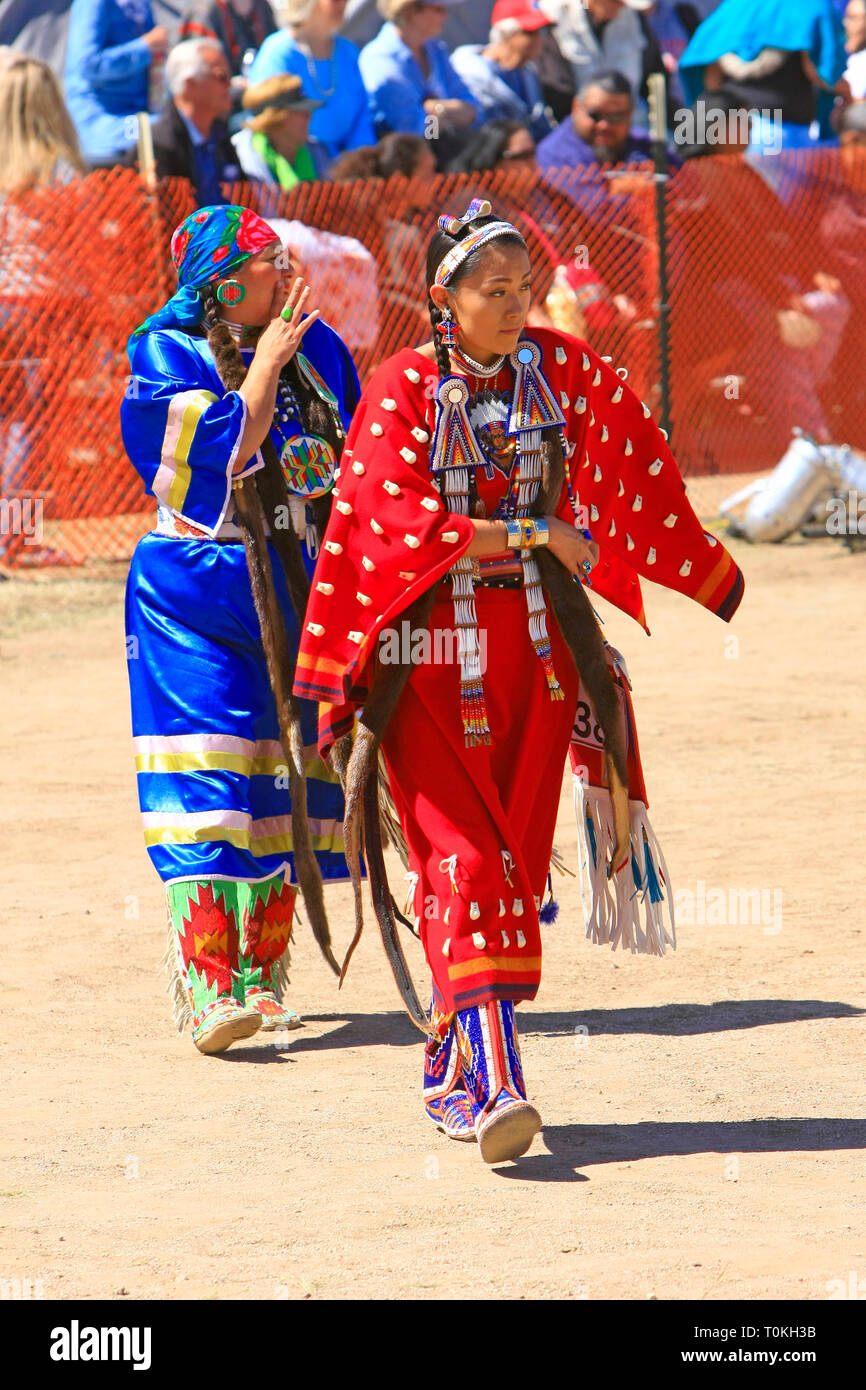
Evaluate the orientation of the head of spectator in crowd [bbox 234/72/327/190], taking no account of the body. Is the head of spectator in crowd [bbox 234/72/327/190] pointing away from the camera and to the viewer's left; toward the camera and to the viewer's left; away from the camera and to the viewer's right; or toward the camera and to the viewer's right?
toward the camera and to the viewer's right

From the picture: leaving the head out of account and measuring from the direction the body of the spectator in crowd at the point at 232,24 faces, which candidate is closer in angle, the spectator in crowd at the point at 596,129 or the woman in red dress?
the woman in red dress

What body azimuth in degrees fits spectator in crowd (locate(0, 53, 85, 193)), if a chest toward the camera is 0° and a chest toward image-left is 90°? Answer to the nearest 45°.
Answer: approximately 180°

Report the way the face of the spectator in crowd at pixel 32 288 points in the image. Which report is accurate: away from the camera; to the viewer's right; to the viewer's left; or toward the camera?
away from the camera

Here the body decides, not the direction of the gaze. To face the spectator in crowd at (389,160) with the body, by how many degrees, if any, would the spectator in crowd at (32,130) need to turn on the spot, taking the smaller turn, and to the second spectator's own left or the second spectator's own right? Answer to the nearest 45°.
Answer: approximately 45° to the second spectator's own right

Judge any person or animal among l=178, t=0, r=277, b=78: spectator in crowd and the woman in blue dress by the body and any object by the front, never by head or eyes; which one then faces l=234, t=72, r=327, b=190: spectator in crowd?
l=178, t=0, r=277, b=78: spectator in crowd
